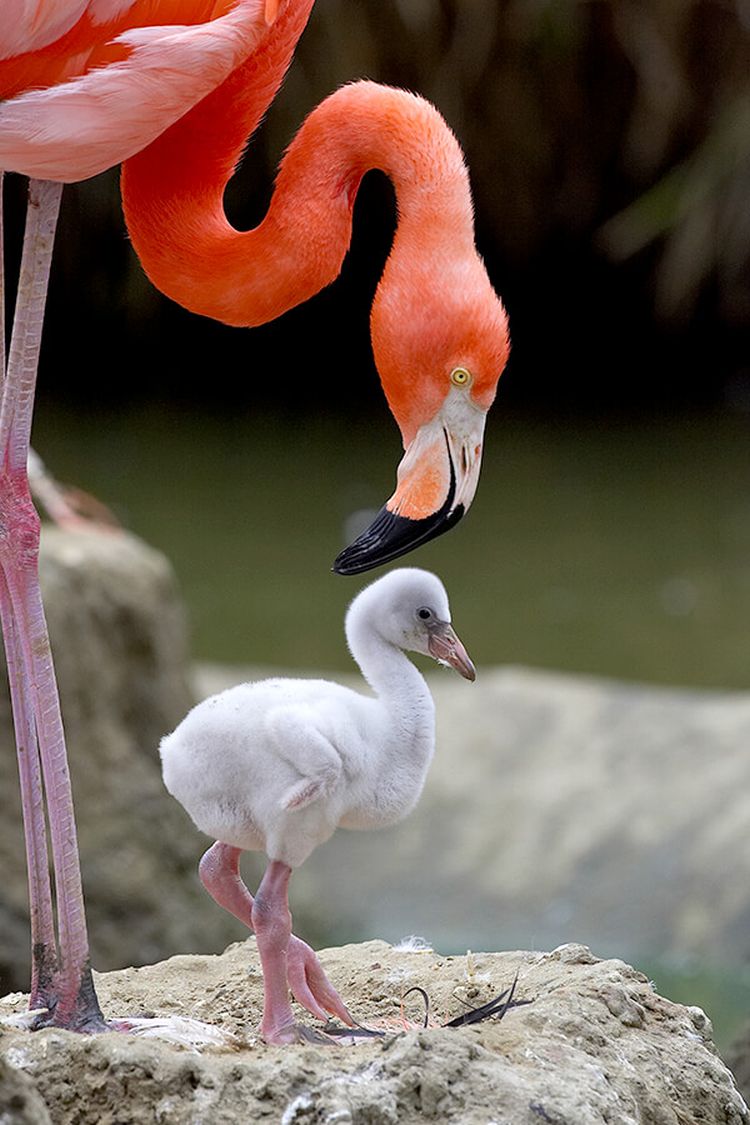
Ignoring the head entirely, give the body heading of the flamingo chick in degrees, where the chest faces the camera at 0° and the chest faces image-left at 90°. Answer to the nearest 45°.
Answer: approximately 270°

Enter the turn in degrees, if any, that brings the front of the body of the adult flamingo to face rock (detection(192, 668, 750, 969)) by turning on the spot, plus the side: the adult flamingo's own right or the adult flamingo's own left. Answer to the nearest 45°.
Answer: approximately 45° to the adult flamingo's own left

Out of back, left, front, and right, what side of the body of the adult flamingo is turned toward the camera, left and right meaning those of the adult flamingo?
right

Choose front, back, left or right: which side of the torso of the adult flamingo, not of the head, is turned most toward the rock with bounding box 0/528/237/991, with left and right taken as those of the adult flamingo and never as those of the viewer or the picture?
left
